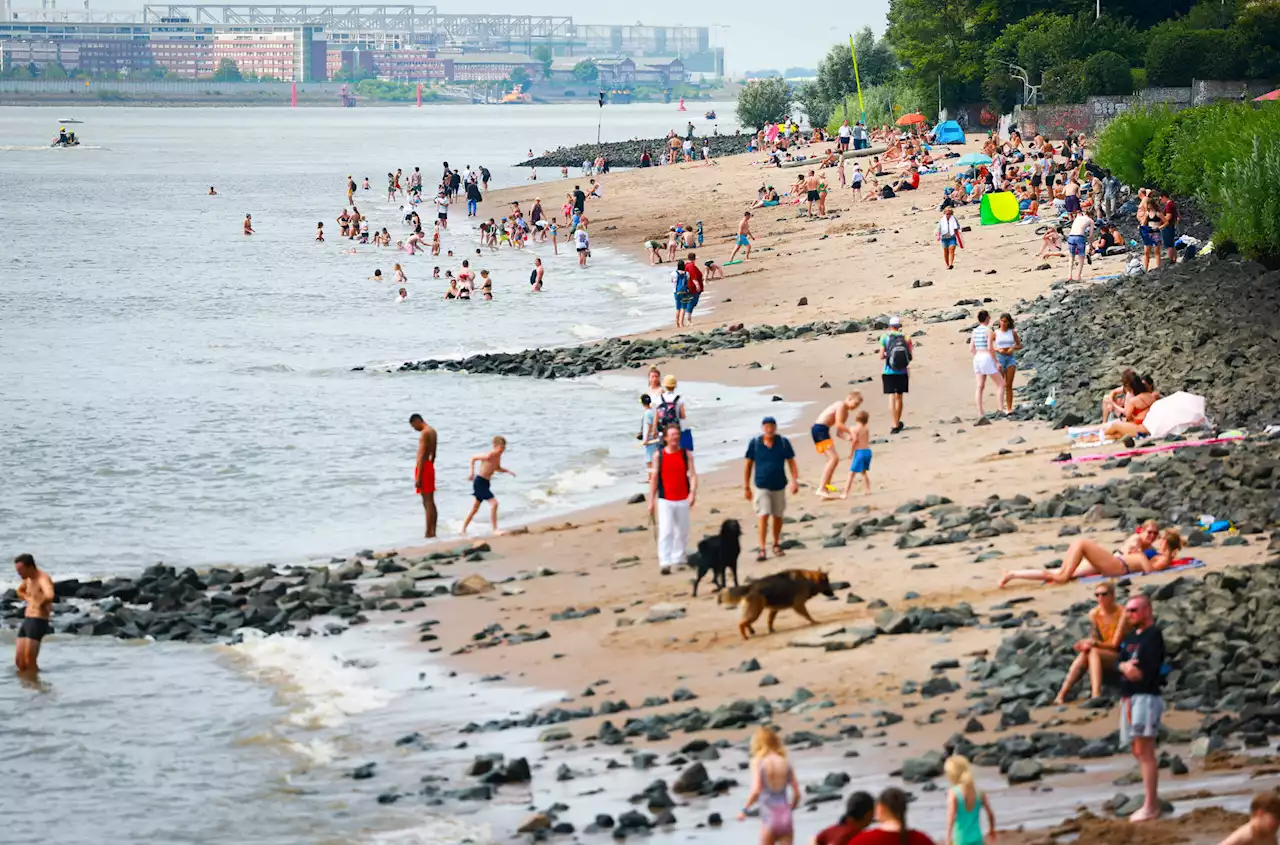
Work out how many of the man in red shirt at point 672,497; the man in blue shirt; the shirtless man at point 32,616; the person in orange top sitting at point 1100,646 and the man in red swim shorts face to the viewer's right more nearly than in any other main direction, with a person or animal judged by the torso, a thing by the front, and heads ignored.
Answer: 0

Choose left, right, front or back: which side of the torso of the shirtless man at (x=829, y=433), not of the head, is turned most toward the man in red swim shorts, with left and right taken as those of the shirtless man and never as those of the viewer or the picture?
back

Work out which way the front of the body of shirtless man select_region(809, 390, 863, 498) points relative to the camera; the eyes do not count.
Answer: to the viewer's right

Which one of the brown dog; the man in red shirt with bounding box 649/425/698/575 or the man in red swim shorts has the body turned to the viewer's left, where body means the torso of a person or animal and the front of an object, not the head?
the man in red swim shorts

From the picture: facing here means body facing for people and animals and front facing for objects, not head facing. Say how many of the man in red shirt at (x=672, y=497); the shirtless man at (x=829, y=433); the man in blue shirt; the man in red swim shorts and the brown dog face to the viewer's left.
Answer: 1

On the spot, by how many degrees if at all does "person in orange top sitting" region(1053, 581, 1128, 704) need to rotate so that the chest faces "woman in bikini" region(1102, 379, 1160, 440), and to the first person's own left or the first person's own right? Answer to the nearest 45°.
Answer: approximately 135° to the first person's own right

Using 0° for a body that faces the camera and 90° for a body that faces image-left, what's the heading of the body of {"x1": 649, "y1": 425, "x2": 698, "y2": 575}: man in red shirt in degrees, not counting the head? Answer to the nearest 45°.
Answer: approximately 0°

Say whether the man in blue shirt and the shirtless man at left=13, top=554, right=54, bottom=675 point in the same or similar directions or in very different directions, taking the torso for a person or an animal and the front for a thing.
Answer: same or similar directions

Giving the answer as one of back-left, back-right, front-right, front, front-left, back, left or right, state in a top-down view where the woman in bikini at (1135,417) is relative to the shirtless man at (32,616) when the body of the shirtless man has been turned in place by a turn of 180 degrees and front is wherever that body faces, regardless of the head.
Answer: front-right

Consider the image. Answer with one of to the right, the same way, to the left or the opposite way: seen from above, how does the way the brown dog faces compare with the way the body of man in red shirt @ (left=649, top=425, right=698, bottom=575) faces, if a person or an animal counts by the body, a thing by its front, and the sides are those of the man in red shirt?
to the left

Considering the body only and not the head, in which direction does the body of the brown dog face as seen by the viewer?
to the viewer's right

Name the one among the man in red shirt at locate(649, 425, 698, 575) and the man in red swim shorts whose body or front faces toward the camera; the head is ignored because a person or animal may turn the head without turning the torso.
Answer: the man in red shirt

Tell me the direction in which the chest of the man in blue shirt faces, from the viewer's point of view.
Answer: toward the camera

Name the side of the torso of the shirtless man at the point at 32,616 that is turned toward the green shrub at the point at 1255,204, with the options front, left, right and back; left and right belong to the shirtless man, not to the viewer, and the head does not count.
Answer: back

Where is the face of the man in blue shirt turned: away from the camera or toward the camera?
toward the camera

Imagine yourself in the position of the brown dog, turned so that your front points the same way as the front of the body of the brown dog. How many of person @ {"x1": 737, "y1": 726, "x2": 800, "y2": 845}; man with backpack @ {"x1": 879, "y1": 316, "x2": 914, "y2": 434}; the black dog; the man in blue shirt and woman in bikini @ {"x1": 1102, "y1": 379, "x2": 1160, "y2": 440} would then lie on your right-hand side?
1
